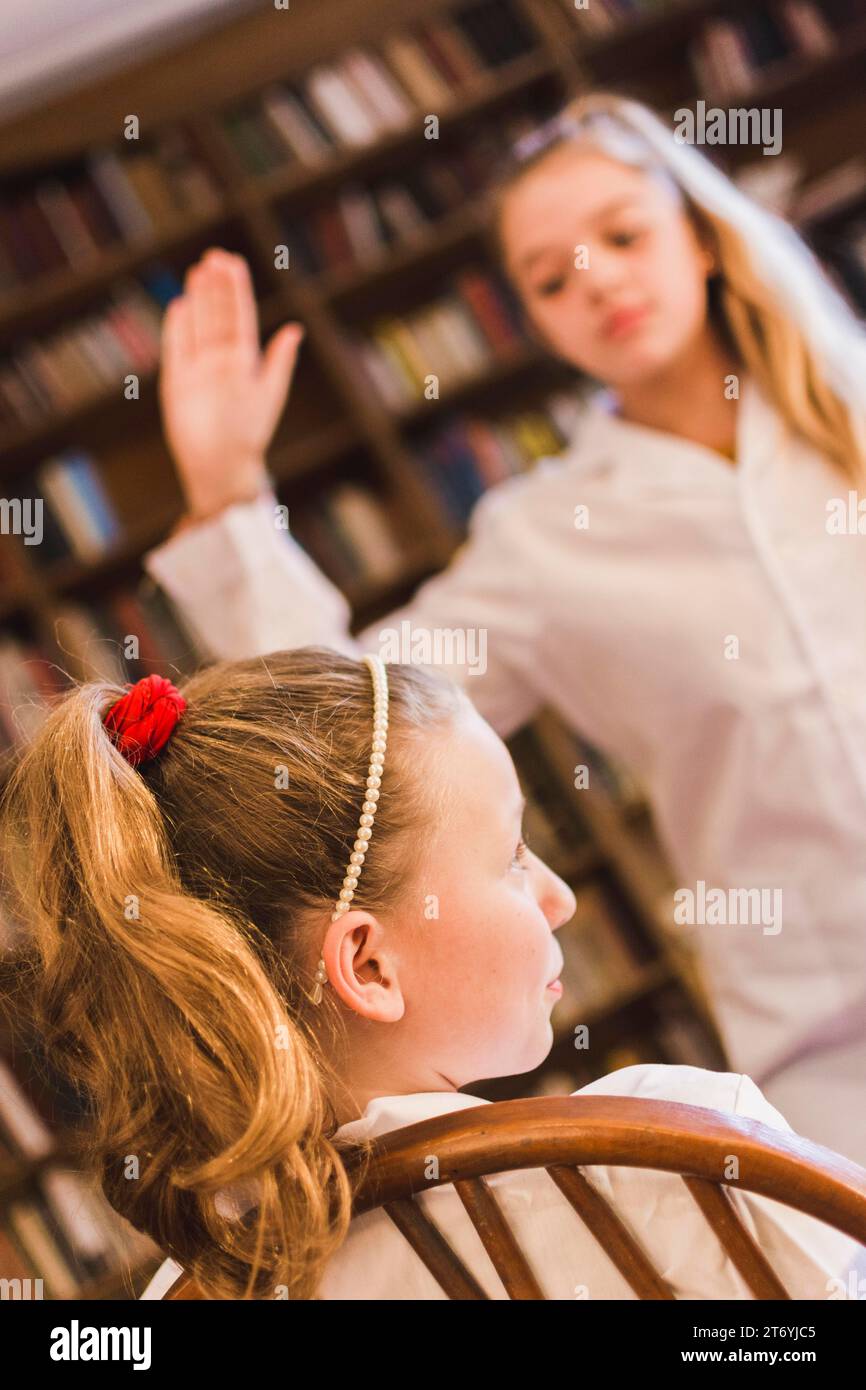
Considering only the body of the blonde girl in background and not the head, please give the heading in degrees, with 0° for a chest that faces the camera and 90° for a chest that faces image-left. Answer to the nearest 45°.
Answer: approximately 0°

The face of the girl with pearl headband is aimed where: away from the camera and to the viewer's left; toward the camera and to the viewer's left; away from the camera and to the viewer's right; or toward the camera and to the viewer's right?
away from the camera and to the viewer's right

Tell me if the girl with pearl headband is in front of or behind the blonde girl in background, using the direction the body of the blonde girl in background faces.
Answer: in front
